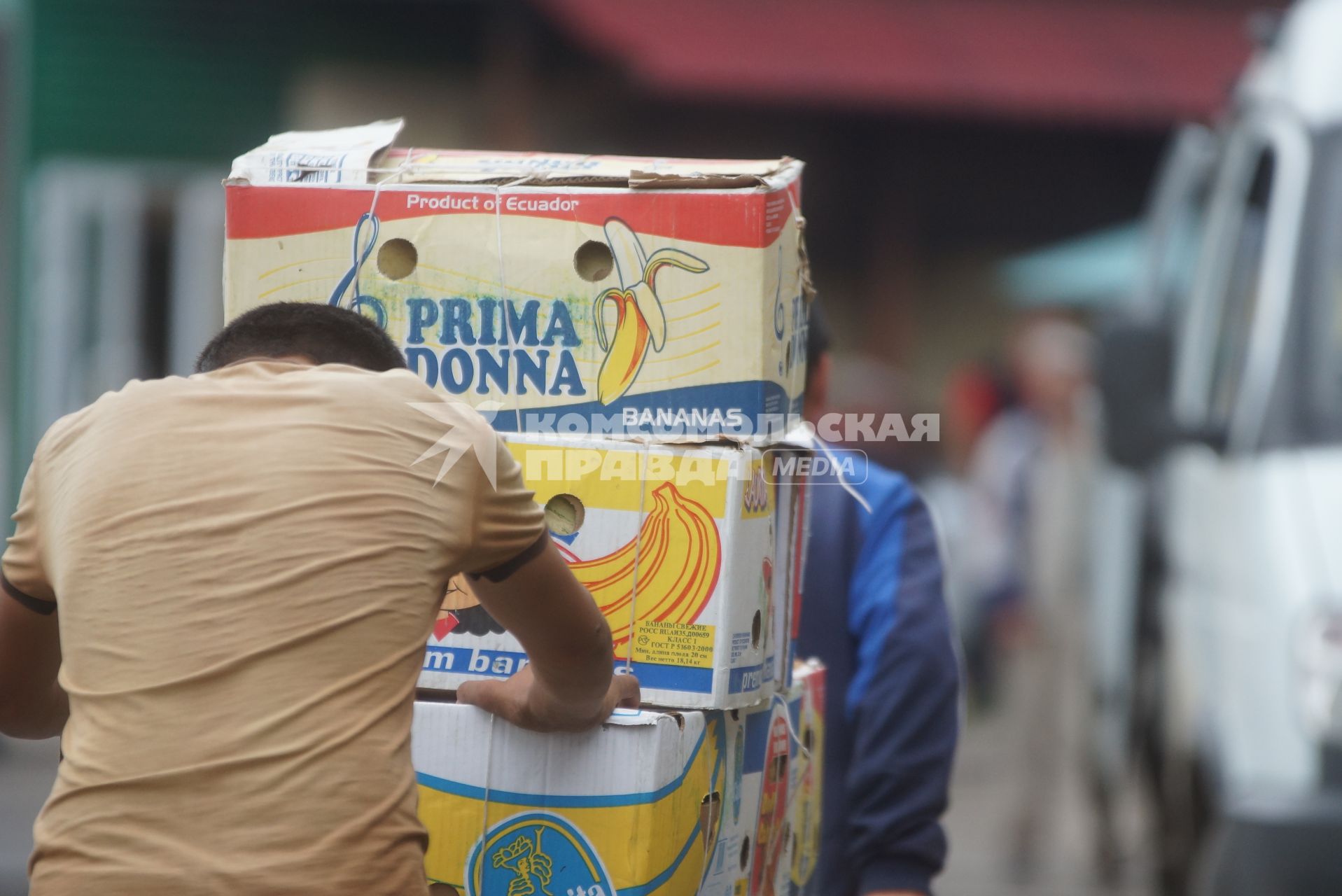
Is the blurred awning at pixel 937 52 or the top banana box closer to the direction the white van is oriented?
the top banana box

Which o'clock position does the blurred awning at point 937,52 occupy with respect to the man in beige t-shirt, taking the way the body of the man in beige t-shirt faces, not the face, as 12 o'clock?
The blurred awning is roughly at 1 o'clock from the man in beige t-shirt.

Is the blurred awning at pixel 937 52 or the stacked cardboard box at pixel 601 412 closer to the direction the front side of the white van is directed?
the stacked cardboard box

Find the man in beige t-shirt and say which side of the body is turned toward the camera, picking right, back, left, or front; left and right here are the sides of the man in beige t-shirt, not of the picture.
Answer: back

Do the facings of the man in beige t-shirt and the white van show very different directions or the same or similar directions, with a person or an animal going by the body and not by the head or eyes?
very different directions

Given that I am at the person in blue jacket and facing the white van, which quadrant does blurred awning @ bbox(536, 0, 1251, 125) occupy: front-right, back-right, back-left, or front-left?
front-left

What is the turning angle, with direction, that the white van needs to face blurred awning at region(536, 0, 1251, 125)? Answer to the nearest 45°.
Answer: approximately 135° to its left

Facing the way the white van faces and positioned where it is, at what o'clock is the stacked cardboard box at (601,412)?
The stacked cardboard box is roughly at 2 o'clock from the white van.

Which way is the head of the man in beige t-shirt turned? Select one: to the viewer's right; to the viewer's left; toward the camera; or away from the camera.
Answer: away from the camera

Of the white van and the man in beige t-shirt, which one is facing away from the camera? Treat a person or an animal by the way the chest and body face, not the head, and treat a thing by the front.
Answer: the man in beige t-shirt

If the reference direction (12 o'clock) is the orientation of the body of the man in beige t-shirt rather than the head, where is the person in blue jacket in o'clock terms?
The person in blue jacket is roughly at 2 o'clock from the man in beige t-shirt.
